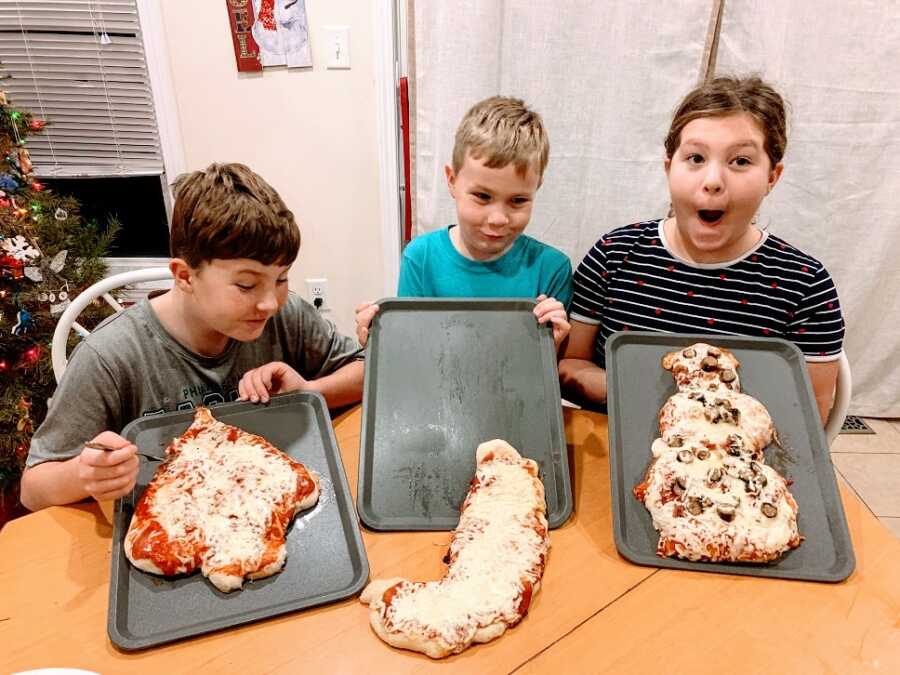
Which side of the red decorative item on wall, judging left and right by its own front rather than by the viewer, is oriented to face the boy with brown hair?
front

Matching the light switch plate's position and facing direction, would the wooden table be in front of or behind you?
in front

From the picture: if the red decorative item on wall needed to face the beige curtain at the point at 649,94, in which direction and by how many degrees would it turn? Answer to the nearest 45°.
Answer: approximately 45° to its left

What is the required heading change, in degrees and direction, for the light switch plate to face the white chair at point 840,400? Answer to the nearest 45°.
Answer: approximately 45° to its left

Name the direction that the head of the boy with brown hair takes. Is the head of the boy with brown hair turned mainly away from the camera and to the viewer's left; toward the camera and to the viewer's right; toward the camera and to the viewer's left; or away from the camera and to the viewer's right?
toward the camera and to the viewer's right

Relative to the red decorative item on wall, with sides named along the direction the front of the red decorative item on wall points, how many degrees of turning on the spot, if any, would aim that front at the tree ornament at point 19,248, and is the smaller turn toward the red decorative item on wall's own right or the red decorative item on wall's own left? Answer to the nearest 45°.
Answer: approximately 45° to the red decorative item on wall's own right

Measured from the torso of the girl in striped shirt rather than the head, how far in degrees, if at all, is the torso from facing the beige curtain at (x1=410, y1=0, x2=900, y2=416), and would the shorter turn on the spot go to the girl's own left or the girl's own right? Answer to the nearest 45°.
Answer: approximately 180°

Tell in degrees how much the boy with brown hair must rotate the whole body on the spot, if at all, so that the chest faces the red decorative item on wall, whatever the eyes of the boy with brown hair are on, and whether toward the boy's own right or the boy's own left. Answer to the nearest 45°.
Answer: approximately 135° to the boy's own left

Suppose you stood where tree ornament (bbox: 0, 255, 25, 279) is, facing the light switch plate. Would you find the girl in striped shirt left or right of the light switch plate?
right

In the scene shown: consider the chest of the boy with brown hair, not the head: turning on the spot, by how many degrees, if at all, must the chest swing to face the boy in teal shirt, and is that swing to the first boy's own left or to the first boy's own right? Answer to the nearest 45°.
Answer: approximately 45° to the first boy's own left
